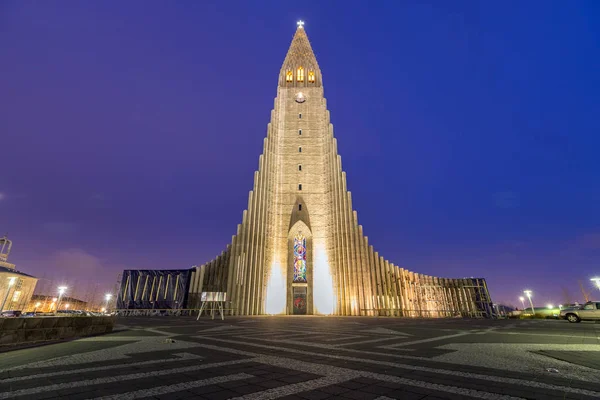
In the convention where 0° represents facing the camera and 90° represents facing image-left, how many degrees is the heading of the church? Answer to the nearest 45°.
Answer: approximately 0°

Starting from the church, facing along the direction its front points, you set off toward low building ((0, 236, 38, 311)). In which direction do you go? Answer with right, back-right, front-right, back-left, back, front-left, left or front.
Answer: right

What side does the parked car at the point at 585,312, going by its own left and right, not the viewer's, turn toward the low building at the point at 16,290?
front

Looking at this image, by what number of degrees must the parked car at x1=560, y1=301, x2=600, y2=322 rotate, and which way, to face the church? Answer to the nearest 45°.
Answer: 0° — it already faces it

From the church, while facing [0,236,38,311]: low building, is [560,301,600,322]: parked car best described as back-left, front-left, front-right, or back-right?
back-left

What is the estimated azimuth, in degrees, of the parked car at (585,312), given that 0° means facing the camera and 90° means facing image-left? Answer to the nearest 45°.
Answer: approximately 90°

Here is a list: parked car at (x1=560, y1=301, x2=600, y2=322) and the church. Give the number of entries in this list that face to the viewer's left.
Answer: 1

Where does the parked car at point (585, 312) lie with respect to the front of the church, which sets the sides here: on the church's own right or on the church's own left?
on the church's own left
